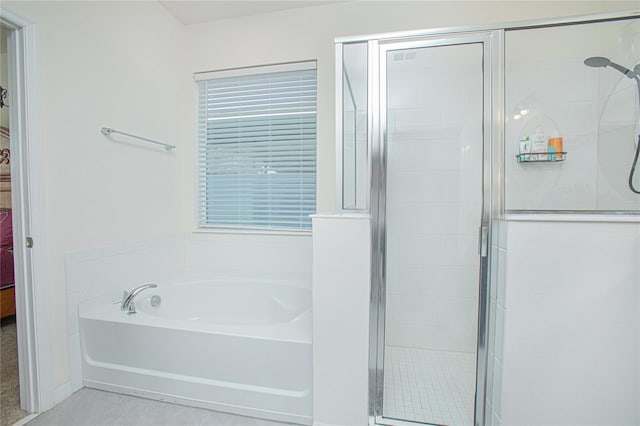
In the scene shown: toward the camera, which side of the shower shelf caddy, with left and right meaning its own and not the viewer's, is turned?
front

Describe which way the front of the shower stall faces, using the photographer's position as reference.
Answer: facing the viewer

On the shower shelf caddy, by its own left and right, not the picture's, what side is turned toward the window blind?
right

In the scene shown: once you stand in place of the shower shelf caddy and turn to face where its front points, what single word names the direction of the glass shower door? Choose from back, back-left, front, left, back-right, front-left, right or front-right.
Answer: front-right

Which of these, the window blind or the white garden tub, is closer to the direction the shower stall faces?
the white garden tub

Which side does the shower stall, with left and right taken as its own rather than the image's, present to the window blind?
right

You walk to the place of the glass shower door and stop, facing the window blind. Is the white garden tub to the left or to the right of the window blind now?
left

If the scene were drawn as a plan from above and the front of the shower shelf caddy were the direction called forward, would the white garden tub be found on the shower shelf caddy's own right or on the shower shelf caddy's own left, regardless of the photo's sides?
on the shower shelf caddy's own right
